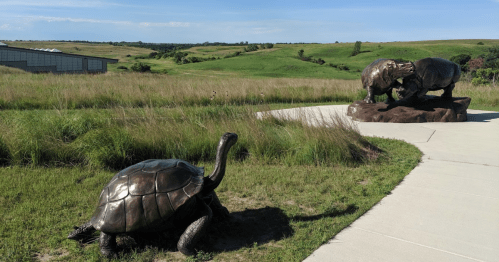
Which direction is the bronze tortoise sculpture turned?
to the viewer's right

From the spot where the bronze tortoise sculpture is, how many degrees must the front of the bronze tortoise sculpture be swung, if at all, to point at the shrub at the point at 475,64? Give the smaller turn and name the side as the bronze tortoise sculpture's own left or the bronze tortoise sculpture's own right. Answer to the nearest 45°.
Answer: approximately 45° to the bronze tortoise sculpture's own left
